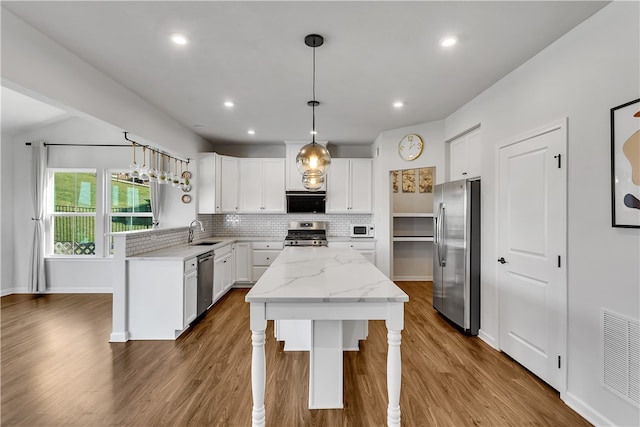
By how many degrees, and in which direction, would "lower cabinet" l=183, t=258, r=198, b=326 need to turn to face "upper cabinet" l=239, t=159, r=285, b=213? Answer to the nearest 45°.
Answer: approximately 45° to its left

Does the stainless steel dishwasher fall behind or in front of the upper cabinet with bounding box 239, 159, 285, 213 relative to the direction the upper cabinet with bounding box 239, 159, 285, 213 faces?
in front

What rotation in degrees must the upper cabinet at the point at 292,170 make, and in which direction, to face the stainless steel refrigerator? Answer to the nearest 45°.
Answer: approximately 45° to its left

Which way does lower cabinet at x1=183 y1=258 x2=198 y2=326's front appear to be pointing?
to the viewer's right

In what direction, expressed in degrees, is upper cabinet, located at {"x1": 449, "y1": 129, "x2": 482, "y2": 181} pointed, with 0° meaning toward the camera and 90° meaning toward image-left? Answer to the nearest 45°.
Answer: approximately 45°

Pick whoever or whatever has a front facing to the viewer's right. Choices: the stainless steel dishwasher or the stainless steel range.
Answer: the stainless steel dishwasher

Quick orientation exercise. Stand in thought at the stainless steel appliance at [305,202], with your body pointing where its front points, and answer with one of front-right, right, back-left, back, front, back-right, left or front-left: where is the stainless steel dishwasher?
front-right

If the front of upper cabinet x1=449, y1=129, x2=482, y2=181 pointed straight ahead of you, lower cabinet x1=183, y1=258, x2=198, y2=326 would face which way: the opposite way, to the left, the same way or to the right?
the opposite way

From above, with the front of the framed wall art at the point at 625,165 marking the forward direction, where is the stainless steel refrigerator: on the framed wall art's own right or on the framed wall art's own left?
on the framed wall art's own right

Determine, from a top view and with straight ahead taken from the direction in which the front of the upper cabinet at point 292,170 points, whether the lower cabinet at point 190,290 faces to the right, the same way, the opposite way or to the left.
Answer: to the left

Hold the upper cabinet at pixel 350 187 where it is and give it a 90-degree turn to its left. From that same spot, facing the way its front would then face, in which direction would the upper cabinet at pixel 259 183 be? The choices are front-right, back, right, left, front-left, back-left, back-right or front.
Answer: back
